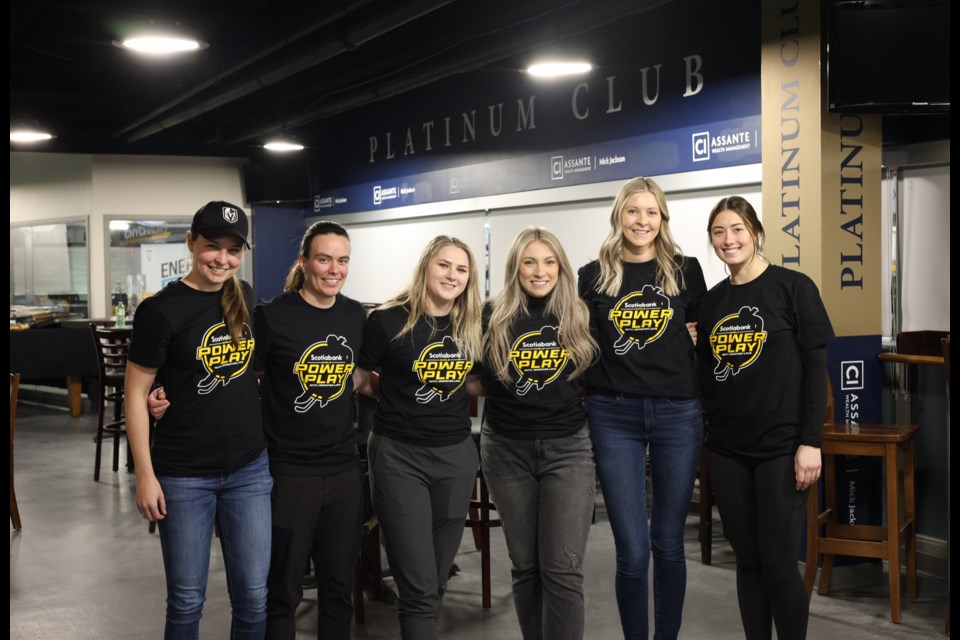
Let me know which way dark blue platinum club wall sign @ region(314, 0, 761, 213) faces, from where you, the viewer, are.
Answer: facing the viewer and to the left of the viewer

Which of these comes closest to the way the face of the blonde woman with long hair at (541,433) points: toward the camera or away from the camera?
toward the camera

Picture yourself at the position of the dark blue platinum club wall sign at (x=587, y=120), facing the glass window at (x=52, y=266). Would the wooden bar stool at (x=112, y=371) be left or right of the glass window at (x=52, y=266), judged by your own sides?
left

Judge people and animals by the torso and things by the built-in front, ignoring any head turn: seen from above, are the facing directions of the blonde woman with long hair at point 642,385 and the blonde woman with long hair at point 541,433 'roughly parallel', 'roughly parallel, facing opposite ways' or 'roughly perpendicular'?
roughly parallel

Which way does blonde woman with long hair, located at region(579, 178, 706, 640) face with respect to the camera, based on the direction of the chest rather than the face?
toward the camera

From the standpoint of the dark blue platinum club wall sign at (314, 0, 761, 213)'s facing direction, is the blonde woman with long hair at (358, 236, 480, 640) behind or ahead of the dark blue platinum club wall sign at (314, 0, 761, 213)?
ahead

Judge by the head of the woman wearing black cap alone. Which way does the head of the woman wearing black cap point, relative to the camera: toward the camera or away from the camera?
toward the camera

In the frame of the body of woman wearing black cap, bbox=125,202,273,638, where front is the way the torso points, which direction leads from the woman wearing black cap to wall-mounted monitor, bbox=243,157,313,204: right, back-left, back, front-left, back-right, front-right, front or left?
back-left

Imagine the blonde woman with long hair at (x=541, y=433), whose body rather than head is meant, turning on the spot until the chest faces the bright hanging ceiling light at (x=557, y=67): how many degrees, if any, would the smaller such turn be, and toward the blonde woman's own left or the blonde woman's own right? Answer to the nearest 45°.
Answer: approximately 180°

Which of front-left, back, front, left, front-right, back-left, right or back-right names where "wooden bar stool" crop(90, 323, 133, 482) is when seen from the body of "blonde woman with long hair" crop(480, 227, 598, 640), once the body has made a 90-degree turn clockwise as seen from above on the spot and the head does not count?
front-right

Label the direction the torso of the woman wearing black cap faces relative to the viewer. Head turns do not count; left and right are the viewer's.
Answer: facing the viewer and to the right of the viewer

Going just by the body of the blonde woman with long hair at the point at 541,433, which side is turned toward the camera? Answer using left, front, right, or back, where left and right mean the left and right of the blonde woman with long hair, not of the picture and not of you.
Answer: front
